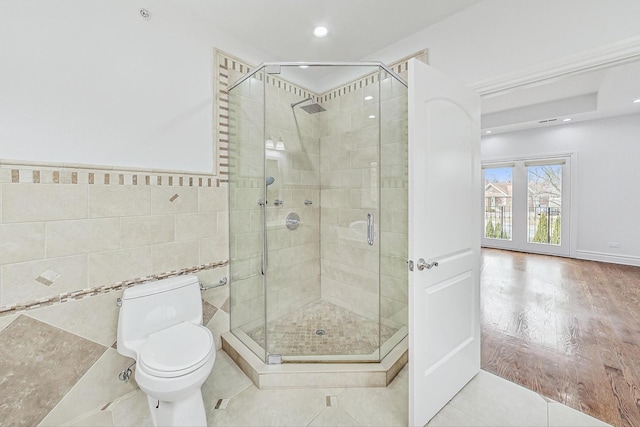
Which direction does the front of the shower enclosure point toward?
toward the camera

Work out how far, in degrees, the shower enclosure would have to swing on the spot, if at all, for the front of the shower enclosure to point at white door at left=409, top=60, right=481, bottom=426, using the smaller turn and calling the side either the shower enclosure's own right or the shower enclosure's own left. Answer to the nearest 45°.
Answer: approximately 45° to the shower enclosure's own left
